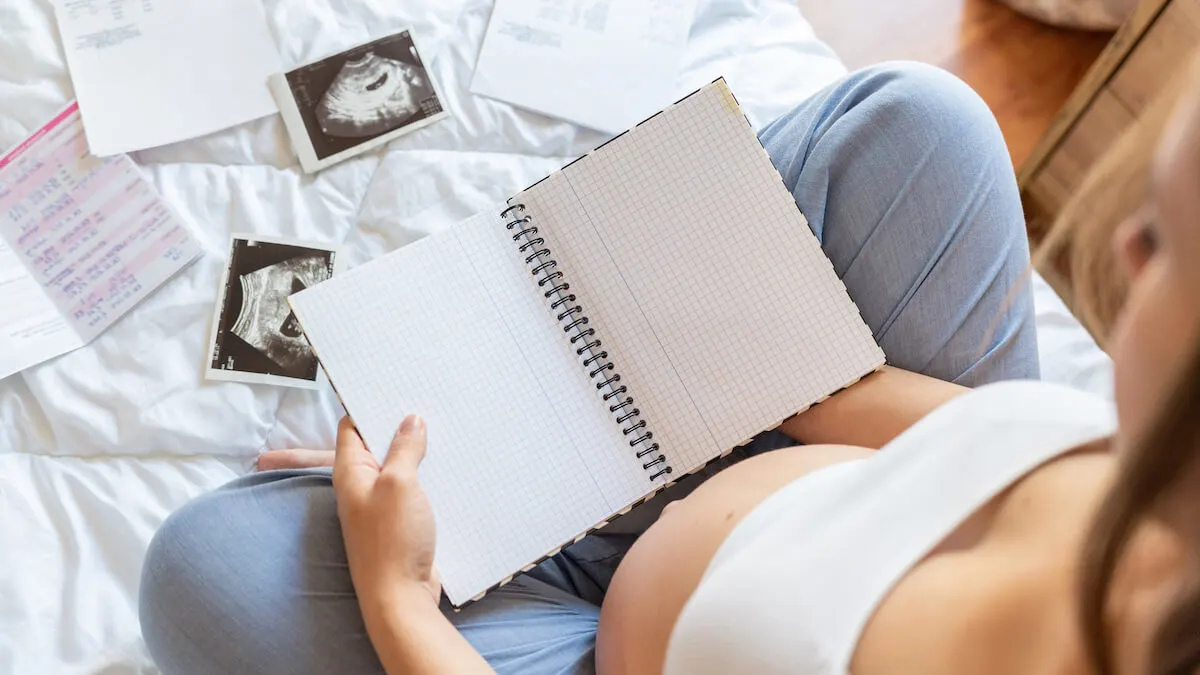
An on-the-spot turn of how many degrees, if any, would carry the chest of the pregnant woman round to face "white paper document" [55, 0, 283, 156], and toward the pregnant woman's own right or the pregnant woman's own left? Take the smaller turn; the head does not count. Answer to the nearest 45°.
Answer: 0° — they already face it

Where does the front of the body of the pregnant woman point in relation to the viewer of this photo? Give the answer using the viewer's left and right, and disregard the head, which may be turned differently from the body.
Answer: facing away from the viewer and to the left of the viewer

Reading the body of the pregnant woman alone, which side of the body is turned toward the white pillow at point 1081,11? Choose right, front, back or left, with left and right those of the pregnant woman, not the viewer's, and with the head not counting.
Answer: right
